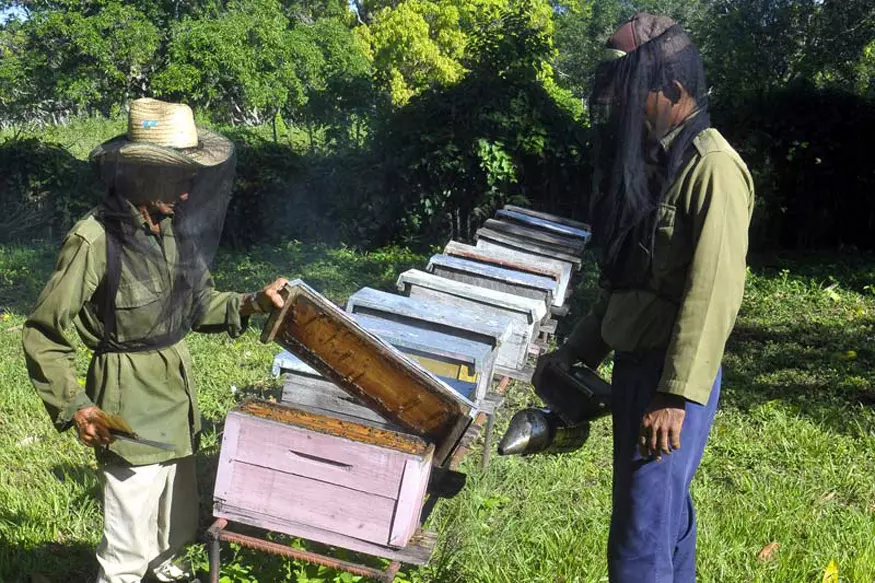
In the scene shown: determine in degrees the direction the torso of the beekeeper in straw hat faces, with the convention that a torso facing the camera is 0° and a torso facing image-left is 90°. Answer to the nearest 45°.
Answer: approximately 315°

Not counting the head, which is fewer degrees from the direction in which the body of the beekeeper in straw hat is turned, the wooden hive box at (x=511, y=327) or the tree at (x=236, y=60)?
the wooden hive box

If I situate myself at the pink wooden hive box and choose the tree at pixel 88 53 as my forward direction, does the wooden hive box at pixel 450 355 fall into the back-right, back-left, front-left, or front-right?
front-right

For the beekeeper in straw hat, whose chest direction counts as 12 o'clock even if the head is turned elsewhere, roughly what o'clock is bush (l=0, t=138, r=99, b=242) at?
The bush is roughly at 7 o'clock from the beekeeper in straw hat.

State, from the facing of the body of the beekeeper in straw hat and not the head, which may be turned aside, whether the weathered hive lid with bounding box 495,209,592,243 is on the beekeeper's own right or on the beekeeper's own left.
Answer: on the beekeeper's own left

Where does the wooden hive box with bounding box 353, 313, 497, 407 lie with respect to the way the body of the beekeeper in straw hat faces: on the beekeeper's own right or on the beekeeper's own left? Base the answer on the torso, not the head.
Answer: on the beekeeper's own left

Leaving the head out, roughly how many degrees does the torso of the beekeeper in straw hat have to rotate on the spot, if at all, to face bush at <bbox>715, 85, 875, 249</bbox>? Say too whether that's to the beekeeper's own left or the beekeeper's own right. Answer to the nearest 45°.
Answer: approximately 90° to the beekeeper's own left

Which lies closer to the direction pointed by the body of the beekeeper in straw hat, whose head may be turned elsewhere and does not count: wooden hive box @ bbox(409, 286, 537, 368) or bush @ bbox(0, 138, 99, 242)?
the wooden hive box

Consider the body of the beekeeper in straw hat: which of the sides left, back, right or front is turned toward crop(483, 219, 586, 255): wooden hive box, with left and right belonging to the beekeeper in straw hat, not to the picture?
left

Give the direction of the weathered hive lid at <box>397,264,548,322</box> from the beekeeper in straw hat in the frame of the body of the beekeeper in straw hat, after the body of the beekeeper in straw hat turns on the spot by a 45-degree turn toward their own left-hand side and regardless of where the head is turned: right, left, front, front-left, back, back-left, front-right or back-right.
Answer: front-left

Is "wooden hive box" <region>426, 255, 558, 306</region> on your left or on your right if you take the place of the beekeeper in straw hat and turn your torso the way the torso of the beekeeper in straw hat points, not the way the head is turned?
on your left

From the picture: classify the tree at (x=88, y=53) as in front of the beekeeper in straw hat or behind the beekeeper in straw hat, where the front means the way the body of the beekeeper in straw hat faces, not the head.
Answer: behind

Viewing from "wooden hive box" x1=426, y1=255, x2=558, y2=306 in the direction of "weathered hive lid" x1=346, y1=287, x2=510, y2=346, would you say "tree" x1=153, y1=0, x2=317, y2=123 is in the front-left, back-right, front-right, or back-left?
back-right

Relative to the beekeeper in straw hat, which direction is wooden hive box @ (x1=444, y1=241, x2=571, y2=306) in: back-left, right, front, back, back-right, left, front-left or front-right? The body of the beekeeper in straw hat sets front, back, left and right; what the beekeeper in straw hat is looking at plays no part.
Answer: left

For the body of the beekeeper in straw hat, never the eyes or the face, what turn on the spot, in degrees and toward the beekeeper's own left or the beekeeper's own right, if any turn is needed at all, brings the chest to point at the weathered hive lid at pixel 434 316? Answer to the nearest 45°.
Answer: approximately 90° to the beekeeper's own left
